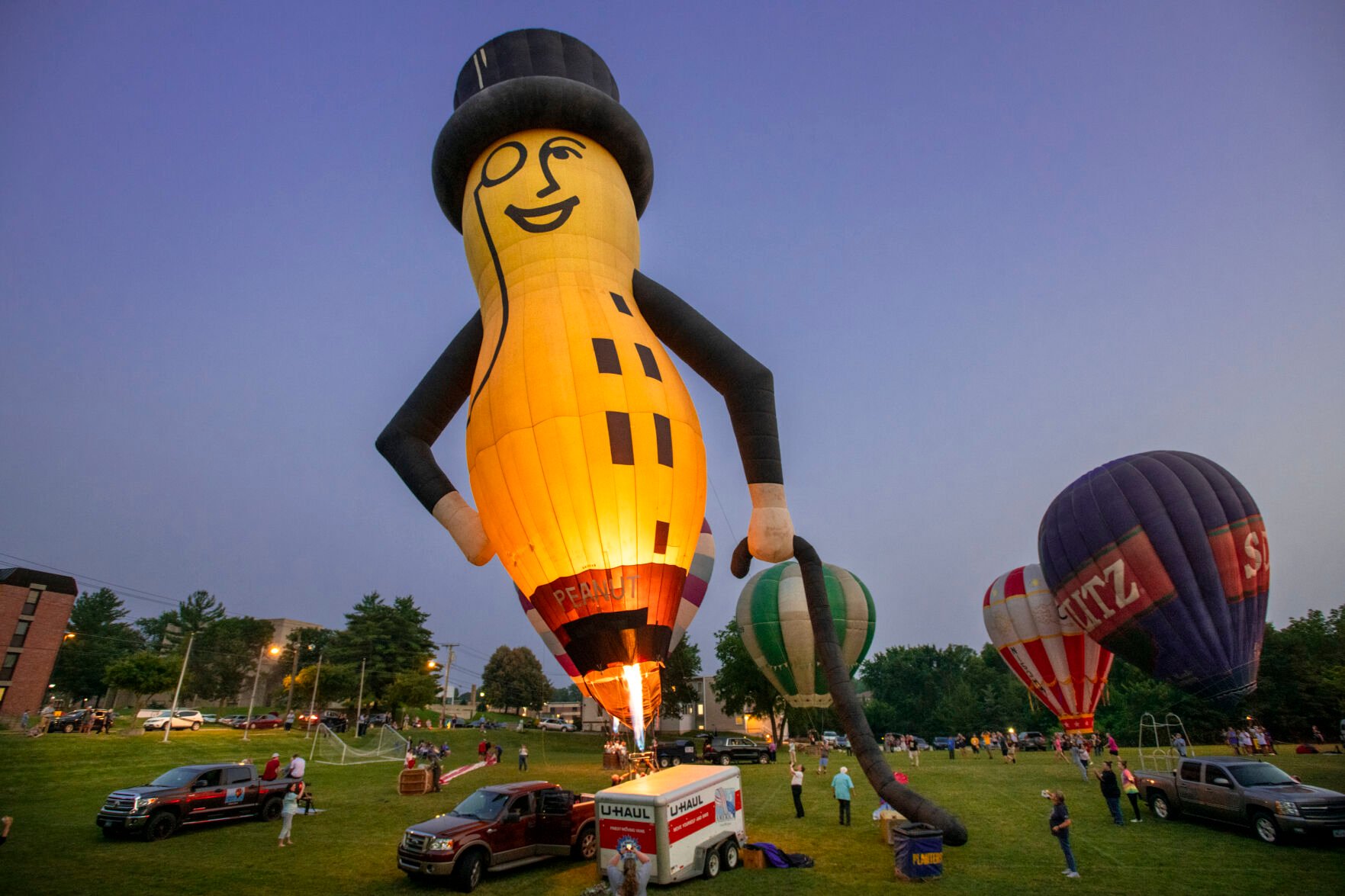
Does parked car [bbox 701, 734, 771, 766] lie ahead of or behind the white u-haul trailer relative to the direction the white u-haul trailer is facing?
behind

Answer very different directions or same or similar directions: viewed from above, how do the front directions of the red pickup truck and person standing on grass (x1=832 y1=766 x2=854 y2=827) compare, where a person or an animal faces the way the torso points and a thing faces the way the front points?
very different directions

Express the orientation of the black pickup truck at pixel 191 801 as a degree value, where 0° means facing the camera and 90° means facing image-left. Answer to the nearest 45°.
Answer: approximately 45°

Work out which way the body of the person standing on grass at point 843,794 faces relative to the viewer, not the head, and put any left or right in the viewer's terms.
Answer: facing away from the viewer

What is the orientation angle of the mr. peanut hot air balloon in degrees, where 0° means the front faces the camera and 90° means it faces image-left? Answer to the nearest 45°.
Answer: approximately 0°

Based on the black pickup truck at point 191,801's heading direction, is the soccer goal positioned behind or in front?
behind

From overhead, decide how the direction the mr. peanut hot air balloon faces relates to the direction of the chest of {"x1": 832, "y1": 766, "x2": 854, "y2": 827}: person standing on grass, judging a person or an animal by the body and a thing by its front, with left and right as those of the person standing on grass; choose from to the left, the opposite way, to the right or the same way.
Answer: the opposite way

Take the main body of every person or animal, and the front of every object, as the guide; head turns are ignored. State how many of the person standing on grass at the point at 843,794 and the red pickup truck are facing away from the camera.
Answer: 1

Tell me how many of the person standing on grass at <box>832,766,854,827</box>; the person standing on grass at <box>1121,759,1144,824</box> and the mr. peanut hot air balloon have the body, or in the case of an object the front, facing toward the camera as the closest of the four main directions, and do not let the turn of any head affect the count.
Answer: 1

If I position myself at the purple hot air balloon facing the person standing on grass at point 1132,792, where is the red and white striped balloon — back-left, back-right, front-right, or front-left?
back-right

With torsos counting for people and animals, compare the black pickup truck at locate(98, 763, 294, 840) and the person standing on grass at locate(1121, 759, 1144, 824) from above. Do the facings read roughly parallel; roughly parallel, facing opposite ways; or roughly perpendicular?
roughly perpendicular
